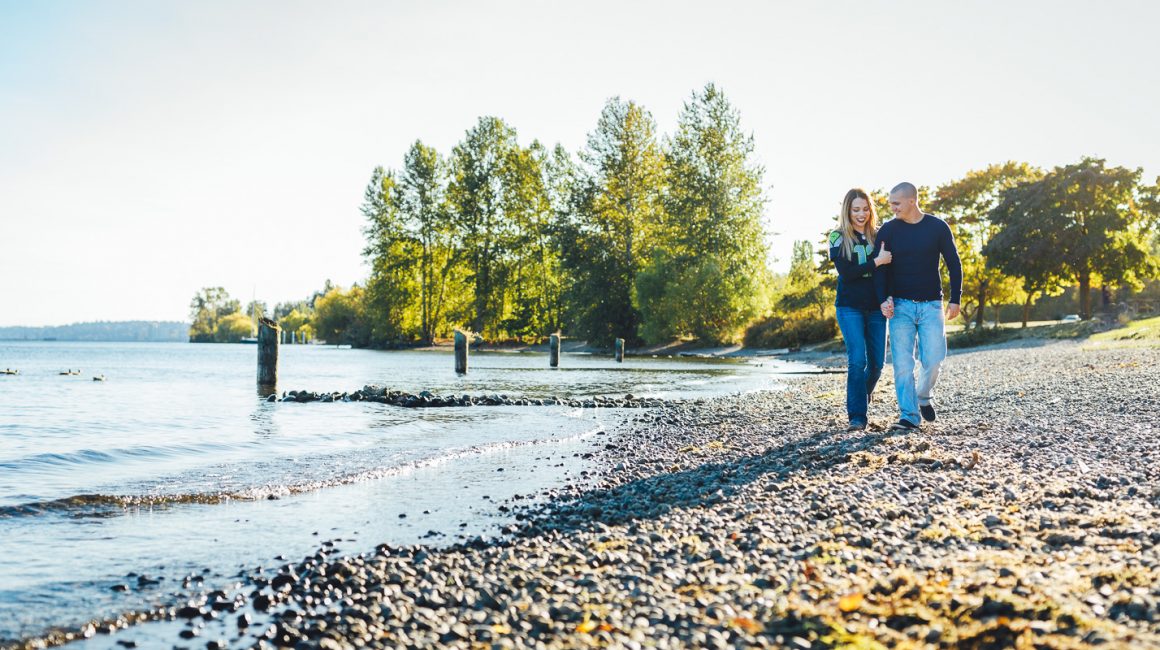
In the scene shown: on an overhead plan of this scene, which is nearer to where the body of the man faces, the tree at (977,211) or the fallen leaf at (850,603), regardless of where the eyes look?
the fallen leaf

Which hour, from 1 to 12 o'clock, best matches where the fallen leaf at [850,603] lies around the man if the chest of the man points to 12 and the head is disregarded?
The fallen leaf is roughly at 12 o'clock from the man.

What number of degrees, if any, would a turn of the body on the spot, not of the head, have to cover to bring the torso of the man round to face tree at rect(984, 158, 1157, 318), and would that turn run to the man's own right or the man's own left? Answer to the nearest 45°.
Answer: approximately 180°

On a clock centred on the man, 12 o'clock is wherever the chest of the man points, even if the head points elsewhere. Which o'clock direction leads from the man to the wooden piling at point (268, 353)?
The wooden piling is roughly at 4 o'clock from the man.

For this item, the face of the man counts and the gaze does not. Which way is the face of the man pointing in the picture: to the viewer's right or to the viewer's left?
to the viewer's left

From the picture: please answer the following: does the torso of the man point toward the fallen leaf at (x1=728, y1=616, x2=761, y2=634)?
yes

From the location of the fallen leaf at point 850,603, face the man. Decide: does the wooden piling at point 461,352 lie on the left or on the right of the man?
left

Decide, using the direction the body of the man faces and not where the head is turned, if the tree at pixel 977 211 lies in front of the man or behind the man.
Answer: behind

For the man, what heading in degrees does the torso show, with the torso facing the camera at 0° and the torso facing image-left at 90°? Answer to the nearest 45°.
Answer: approximately 0°

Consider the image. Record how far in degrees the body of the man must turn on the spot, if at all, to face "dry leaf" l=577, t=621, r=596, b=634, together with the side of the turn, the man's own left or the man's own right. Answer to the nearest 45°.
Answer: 0° — they already face it

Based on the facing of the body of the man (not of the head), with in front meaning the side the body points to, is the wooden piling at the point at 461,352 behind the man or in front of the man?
behind
